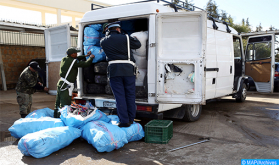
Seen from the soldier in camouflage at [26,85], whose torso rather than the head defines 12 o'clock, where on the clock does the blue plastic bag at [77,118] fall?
The blue plastic bag is roughly at 2 o'clock from the soldier in camouflage.

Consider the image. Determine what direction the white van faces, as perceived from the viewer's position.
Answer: facing away from the viewer and to the right of the viewer

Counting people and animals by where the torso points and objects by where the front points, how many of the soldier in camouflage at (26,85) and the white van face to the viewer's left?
0

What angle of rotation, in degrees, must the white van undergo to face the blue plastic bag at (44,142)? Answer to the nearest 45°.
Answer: approximately 180°

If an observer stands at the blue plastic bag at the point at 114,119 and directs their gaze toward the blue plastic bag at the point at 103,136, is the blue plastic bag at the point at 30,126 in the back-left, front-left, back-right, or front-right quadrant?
front-right

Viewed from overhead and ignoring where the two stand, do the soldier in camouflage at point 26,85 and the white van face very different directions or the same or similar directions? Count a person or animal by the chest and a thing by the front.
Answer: same or similar directions

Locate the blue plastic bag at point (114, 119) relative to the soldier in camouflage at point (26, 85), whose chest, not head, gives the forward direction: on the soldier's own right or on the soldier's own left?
on the soldier's own right

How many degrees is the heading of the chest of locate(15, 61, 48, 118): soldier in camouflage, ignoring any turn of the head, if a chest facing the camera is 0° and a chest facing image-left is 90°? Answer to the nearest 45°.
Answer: approximately 270°

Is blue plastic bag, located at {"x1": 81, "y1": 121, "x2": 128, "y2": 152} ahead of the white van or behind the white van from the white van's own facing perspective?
behind
